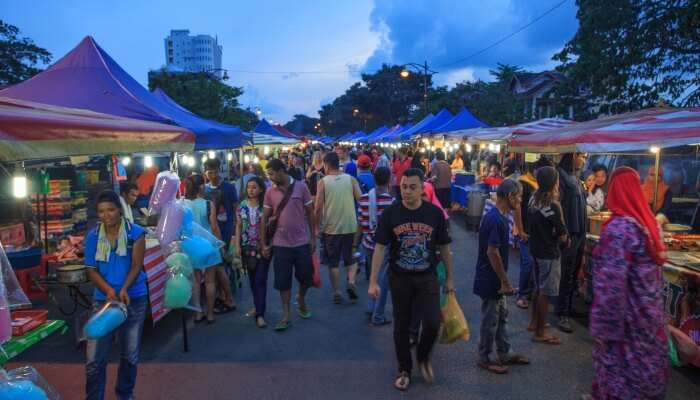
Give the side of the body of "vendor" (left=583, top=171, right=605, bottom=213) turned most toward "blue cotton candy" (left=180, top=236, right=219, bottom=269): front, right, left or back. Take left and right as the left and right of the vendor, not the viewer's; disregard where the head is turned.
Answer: front

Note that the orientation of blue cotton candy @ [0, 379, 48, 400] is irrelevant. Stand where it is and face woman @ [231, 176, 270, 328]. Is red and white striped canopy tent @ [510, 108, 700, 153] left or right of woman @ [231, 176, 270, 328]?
right

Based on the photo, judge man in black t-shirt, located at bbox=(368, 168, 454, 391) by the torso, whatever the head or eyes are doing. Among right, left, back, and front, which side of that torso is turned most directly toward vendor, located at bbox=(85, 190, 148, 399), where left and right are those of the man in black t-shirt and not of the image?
right

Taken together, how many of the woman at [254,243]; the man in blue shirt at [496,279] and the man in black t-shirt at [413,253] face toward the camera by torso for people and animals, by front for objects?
2

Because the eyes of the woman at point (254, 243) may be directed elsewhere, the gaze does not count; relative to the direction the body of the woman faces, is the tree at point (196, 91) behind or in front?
behind

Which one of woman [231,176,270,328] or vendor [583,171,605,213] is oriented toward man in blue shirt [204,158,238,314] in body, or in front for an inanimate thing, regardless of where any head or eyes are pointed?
the vendor

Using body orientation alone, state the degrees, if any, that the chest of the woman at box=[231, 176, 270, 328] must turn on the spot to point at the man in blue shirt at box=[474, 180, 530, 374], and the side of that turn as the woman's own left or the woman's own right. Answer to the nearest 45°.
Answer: approximately 45° to the woman's own left

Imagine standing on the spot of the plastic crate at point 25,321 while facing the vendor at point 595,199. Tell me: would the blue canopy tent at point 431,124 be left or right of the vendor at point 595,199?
left
